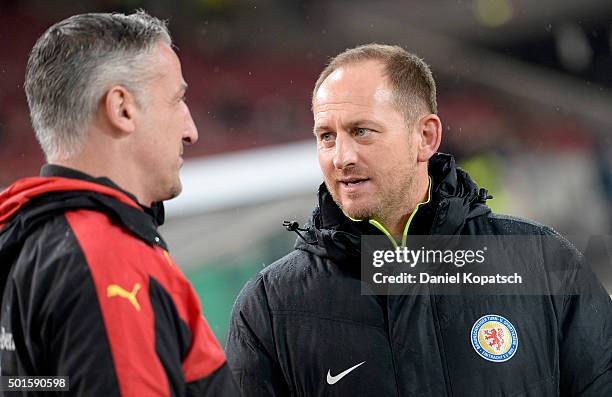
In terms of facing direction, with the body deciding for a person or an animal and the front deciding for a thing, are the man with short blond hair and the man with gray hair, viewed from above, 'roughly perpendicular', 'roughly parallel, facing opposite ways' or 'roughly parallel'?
roughly perpendicular

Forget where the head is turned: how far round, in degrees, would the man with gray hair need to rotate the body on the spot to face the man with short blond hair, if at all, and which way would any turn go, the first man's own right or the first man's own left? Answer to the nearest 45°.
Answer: approximately 45° to the first man's own left

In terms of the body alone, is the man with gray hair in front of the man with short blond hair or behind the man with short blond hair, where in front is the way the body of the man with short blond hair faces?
in front

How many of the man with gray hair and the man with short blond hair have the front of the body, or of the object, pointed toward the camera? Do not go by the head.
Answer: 1

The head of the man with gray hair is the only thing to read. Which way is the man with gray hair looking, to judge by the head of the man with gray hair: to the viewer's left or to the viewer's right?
to the viewer's right

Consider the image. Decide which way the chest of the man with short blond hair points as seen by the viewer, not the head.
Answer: toward the camera

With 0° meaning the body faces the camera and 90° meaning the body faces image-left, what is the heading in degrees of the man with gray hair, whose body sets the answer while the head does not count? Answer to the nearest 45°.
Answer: approximately 270°
